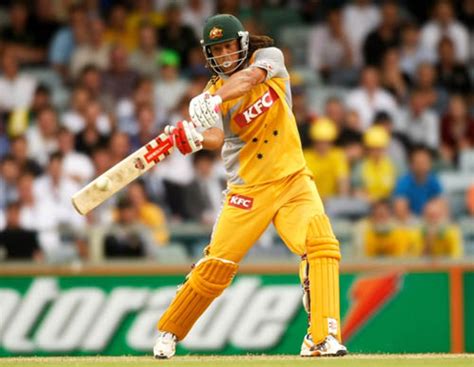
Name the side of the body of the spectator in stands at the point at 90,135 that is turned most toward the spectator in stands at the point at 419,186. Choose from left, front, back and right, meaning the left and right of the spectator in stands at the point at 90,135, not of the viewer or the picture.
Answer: left

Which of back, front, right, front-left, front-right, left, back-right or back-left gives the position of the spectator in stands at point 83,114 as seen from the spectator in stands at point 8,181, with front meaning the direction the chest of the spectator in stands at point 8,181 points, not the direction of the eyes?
back-left

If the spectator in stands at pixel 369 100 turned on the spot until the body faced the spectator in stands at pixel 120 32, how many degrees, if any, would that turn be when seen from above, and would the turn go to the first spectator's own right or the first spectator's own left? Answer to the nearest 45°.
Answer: approximately 90° to the first spectator's own right

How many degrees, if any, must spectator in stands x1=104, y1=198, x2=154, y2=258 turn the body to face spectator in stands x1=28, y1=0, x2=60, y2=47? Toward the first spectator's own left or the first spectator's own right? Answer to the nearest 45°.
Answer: approximately 180°

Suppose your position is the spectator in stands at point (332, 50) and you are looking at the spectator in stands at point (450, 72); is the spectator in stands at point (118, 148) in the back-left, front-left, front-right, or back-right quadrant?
back-right

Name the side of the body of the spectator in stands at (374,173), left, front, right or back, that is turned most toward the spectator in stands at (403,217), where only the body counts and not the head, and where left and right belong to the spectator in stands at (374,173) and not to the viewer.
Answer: front
